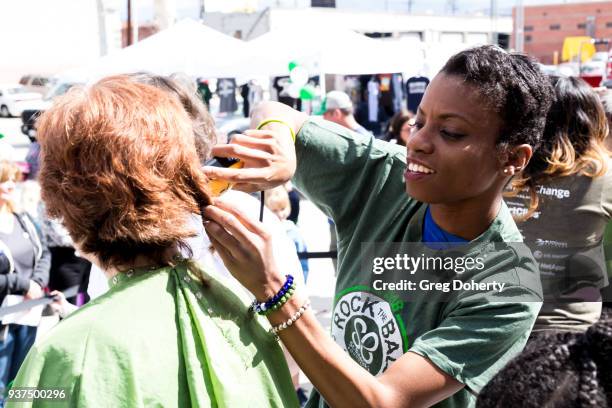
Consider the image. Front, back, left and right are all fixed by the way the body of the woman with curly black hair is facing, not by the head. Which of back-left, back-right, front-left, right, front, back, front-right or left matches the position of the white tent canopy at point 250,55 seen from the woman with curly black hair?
back-right

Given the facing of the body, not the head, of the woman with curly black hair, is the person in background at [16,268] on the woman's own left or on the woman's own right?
on the woman's own right

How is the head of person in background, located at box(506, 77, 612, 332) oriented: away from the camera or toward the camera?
away from the camera

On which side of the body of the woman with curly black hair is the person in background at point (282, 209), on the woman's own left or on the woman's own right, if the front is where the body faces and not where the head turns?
on the woman's own right

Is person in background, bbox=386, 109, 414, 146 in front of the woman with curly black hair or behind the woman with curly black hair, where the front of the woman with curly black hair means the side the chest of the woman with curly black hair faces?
behind

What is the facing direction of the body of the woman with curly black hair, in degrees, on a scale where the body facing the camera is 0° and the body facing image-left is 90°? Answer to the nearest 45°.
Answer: approximately 45°

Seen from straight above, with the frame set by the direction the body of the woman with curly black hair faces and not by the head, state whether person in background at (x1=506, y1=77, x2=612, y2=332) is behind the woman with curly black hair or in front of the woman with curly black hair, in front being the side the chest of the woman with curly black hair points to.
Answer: behind

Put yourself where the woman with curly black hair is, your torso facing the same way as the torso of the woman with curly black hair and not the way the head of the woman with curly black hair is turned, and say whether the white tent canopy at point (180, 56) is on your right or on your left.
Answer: on your right

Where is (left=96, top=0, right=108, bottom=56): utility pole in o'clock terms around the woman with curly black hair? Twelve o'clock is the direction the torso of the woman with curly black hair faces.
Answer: The utility pole is roughly at 4 o'clock from the woman with curly black hair.
